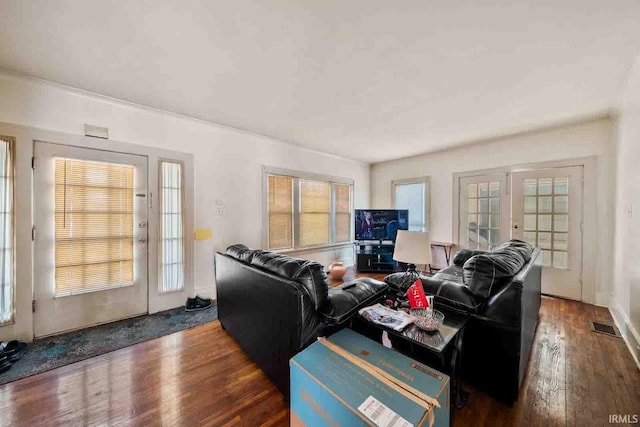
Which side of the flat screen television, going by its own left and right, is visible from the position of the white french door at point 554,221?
left

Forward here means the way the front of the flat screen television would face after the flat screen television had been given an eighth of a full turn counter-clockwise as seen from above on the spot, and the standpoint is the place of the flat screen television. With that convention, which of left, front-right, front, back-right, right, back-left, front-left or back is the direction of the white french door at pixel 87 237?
right

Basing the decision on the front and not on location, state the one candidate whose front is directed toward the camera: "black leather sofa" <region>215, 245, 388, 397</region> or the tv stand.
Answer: the tv stand

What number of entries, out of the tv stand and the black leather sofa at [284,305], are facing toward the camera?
1

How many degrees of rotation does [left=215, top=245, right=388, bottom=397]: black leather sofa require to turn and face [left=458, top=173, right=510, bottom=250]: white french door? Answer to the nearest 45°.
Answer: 0° — it already faces it

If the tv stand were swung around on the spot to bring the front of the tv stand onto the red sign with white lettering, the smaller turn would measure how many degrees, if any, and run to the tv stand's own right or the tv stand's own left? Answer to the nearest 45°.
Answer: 0° — it already faces it

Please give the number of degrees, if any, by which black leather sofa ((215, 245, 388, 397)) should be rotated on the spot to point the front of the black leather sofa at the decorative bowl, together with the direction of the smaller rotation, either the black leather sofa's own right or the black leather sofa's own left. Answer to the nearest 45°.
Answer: approximately 45° to the black leather sofa's own right

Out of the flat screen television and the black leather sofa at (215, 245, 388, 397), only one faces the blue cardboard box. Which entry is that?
the flat screen television

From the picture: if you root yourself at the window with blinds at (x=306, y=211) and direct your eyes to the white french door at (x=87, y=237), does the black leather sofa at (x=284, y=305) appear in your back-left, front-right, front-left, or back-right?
front-left

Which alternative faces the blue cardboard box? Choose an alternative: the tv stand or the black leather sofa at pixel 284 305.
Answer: the tv stand

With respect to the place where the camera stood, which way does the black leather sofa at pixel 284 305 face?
facing away from the viewer and to the right of the viewer

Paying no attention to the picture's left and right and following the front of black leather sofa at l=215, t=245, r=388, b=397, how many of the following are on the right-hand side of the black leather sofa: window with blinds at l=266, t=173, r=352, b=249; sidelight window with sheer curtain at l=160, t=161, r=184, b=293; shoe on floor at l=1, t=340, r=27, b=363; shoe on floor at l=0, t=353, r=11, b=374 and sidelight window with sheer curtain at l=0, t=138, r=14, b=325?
0

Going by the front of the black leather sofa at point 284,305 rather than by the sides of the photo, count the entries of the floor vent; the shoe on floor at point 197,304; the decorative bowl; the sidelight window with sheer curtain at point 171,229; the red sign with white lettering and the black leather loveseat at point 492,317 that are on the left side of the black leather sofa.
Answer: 2

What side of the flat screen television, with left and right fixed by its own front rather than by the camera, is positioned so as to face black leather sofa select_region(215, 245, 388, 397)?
front

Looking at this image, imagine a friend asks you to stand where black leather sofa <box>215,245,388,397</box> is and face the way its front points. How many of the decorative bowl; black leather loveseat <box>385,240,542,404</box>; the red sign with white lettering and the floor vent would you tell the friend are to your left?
0

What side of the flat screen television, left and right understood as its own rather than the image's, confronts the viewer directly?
front

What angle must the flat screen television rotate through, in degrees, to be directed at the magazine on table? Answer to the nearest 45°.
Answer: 0° — it already faces it

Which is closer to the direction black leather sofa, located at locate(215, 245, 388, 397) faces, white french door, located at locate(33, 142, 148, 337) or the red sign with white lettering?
the red sign with white lettering

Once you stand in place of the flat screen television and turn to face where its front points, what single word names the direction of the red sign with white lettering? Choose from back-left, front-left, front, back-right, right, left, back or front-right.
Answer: front

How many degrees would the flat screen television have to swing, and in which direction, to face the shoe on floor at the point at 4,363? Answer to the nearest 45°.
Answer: approximately 45° to its right

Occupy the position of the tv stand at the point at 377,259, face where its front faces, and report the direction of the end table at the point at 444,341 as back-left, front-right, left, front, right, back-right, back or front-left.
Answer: front

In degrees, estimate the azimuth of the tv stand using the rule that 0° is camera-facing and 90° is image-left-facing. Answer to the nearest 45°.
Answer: approximately 0°
